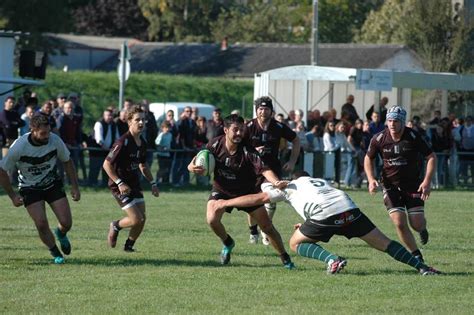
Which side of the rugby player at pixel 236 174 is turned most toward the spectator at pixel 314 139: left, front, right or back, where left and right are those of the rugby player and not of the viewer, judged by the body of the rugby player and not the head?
back

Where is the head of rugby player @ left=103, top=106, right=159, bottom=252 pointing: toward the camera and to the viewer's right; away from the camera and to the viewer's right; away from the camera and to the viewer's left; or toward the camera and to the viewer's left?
toward the camera and to the viewer's right

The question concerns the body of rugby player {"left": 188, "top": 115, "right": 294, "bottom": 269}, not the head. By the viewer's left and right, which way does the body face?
facing the viewer

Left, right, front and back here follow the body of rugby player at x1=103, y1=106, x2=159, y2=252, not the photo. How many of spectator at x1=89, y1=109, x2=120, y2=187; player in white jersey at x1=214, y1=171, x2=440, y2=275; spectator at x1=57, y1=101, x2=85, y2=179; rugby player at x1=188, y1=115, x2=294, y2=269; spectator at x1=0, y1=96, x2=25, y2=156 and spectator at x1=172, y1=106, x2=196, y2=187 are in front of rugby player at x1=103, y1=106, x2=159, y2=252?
2

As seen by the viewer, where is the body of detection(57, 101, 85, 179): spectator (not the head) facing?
toward the camera

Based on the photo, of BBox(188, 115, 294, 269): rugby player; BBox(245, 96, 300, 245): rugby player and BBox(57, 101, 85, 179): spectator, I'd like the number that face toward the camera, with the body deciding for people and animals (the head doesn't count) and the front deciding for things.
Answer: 3

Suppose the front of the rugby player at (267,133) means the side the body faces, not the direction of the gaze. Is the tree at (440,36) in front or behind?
behind

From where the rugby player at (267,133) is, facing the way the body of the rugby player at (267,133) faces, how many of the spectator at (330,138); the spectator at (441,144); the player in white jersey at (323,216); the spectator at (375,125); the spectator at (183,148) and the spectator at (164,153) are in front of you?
1

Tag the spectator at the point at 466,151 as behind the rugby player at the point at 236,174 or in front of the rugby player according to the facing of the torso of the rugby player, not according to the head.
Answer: behind

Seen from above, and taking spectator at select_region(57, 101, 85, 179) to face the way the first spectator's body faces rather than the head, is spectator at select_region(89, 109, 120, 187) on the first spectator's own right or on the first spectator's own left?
on the first spectator's own left

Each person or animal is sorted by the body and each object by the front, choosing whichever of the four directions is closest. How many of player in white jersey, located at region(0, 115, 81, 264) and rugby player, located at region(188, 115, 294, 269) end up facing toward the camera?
2

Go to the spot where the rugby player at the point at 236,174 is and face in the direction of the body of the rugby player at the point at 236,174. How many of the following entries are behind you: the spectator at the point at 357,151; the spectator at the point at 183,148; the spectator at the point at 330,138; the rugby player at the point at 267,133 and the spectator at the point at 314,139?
5

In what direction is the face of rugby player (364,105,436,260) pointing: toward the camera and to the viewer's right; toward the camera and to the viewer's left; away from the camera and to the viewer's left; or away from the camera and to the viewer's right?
toward the camera and to the viewer's left

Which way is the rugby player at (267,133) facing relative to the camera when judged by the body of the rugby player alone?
toward the camera

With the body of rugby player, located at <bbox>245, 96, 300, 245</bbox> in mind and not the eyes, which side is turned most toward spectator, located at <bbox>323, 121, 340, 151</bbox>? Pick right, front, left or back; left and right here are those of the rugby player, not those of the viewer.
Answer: back
